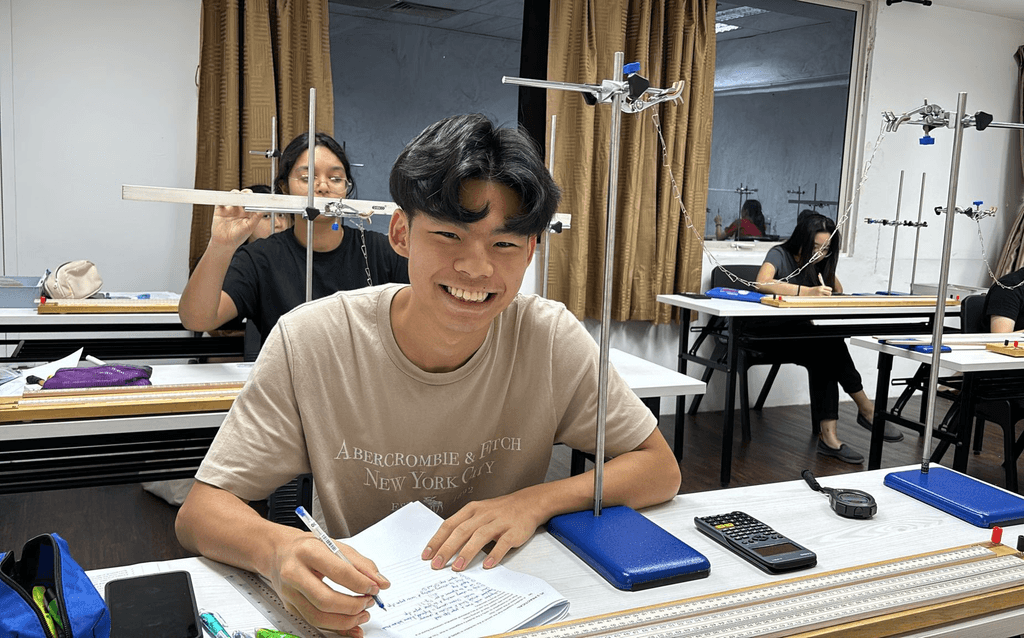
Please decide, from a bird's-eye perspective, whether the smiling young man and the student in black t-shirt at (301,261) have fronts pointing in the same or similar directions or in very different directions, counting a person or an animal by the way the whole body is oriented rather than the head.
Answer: same or similar directions

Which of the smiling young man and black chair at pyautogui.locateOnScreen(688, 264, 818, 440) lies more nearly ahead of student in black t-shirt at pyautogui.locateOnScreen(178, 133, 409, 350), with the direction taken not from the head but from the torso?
the smiling young man

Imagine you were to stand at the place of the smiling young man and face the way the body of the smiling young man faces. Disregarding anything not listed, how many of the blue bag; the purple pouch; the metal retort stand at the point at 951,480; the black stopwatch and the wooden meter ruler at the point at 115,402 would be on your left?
2

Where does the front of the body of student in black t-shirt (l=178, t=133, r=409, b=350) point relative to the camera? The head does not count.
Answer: toward the camera

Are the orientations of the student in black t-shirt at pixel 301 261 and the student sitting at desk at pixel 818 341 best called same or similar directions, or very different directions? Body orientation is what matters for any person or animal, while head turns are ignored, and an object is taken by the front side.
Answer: same or similar directions

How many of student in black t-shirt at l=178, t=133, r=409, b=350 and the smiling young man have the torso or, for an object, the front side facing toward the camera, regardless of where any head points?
2

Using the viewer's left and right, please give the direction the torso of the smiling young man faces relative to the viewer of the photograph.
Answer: facing the viewer

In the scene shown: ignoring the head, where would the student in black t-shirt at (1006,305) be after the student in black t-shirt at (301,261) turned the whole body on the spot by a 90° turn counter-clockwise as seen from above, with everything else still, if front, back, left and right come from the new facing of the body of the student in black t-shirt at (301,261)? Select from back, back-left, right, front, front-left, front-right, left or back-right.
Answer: front

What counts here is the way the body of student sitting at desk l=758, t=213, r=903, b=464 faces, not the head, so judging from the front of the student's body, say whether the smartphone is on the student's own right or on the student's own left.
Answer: on the student's own right

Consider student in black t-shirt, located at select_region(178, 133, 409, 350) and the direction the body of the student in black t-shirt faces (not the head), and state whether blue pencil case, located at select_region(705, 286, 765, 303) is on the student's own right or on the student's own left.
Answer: on the student's own left

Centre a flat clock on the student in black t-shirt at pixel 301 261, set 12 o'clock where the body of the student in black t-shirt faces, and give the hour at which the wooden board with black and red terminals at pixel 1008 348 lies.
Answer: The wooden board with black and red terminals is roughly at 9 o'clock from the student in black t-shirt.

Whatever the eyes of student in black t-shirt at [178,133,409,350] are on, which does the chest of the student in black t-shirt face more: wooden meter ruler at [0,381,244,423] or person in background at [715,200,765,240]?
the wooden meter ruler

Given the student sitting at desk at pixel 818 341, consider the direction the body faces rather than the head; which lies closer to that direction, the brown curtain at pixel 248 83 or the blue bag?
the blue bag

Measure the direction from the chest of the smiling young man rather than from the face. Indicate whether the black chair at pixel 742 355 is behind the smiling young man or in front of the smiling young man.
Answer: behind

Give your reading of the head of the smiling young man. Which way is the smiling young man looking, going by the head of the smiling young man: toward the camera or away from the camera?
toward the camera

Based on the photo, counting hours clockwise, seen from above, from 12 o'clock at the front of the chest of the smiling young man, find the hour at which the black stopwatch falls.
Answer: The black stopwatch is roughly at 9 o'clock from the smiling young man.

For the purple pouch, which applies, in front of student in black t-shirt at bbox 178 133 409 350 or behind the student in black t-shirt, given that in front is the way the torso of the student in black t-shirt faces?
in front
